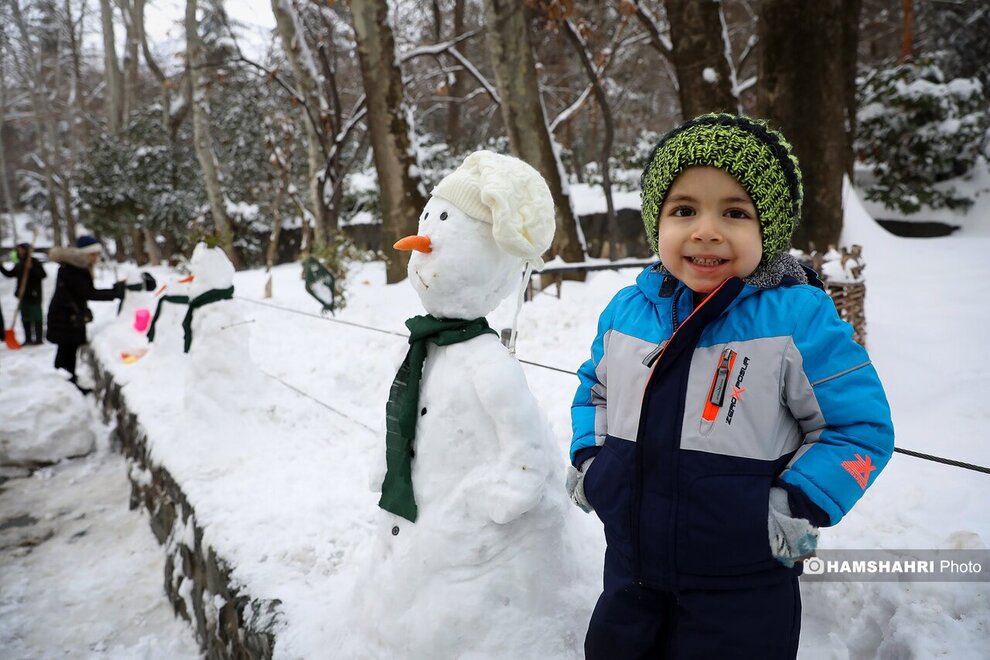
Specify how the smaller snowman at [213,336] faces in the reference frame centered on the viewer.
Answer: facing to the left of the viewer

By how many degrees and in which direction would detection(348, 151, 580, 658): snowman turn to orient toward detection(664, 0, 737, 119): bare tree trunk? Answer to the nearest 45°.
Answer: approximately 180°

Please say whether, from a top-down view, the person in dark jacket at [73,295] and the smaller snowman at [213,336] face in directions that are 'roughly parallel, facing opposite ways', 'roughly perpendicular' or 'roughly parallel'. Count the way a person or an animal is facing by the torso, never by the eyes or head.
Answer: roughly parallel, facing opposite ways

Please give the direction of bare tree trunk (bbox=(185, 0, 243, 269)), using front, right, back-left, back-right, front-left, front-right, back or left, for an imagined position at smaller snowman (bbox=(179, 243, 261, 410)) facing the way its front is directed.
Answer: right

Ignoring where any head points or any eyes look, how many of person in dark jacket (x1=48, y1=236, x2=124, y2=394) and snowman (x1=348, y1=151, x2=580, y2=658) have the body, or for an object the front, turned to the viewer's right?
1

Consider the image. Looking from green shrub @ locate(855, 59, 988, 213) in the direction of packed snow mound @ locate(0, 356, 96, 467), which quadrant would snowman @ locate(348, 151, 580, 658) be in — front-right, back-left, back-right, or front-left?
front-left

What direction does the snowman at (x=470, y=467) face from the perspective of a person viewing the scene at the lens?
facing the viewer and to the left of the viewer

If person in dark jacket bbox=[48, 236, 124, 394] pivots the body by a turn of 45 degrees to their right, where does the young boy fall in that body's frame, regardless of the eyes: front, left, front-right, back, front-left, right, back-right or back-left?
front-right

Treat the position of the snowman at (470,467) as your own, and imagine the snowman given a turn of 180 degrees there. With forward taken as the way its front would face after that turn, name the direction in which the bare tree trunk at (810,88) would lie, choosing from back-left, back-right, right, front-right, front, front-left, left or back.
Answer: front

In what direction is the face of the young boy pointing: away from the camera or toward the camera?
toward the camera

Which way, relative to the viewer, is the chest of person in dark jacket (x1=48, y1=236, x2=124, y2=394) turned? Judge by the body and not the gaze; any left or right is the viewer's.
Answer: facing to the right of the viewer

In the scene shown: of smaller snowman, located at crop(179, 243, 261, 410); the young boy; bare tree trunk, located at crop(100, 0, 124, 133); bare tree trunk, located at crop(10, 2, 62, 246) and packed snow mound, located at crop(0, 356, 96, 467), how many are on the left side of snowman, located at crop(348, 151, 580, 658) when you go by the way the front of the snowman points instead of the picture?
1

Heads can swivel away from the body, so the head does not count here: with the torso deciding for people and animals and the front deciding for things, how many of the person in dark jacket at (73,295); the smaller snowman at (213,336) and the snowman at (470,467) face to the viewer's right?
1

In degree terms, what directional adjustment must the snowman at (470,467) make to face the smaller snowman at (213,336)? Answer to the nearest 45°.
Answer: approximately 90° to its right
